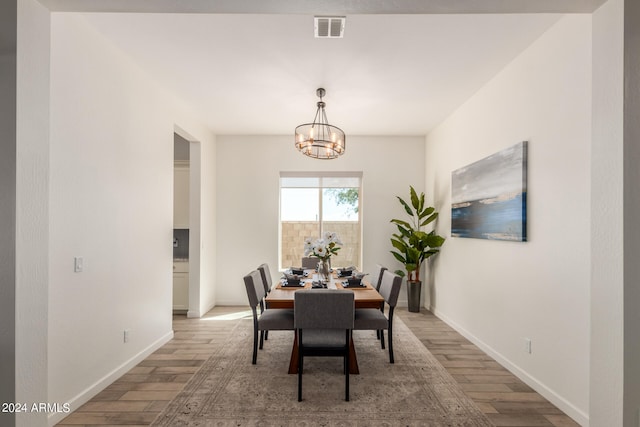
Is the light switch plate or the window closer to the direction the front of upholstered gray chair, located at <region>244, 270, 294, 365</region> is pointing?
the window

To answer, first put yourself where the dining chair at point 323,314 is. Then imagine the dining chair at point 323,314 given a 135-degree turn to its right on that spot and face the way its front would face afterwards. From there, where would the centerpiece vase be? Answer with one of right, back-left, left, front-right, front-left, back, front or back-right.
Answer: back-left

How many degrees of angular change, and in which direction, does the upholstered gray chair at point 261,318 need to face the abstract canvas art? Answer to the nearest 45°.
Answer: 0° — it already faces it

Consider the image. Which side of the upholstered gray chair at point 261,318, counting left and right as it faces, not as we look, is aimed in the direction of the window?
left

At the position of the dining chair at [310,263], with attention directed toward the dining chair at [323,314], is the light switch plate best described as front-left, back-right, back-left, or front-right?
front-right

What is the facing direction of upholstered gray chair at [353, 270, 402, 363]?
to the viewer's left

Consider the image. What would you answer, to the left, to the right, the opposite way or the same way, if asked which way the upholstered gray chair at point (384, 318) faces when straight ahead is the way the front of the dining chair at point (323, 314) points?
to the left

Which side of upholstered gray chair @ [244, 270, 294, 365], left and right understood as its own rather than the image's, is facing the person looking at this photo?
right

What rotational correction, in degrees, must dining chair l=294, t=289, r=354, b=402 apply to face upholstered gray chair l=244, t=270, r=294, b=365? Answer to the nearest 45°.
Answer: approximately 45° to its left

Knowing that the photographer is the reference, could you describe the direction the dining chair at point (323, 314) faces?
facing away from the viewer

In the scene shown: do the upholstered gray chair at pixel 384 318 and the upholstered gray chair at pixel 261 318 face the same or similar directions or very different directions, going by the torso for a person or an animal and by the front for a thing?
very different directions

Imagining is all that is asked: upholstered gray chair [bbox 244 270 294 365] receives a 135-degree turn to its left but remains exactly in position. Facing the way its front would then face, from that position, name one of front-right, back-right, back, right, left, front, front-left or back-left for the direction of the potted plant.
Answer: right

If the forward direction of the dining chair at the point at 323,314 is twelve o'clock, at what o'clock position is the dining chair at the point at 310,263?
the dining chair at the point at 310,263 is roughly at 12 o'clock from the dining chair at the point at 323,314.

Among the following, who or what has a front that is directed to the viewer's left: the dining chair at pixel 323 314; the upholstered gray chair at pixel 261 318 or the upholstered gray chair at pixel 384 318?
the upholstered gray chair at pixel 384 318
